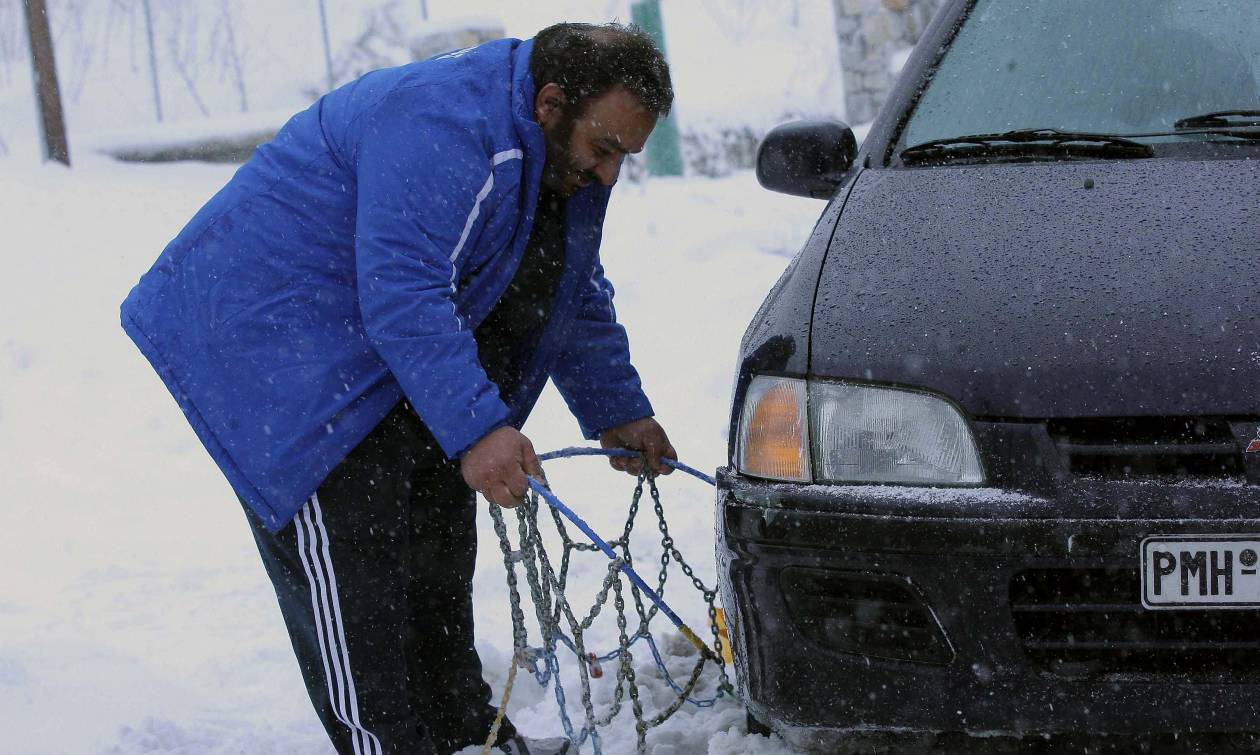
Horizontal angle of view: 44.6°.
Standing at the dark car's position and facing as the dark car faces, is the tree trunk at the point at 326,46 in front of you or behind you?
behind

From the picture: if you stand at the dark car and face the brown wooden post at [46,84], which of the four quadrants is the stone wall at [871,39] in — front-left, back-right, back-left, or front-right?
front-right

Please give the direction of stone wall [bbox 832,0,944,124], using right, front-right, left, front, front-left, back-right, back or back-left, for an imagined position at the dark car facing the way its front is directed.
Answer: back

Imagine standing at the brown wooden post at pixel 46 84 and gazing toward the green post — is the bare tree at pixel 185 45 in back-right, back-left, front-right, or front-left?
front-left

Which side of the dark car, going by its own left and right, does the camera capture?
front

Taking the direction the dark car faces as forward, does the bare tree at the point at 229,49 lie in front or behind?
behind

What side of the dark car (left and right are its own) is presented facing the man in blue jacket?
right

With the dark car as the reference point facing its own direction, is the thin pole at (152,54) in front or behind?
behind

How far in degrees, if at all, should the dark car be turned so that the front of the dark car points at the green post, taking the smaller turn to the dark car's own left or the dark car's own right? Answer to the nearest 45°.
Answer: approximately 180°

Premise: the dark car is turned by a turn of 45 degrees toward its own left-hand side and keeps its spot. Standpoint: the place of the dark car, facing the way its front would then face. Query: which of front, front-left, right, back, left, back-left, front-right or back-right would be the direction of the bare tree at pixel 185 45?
back
